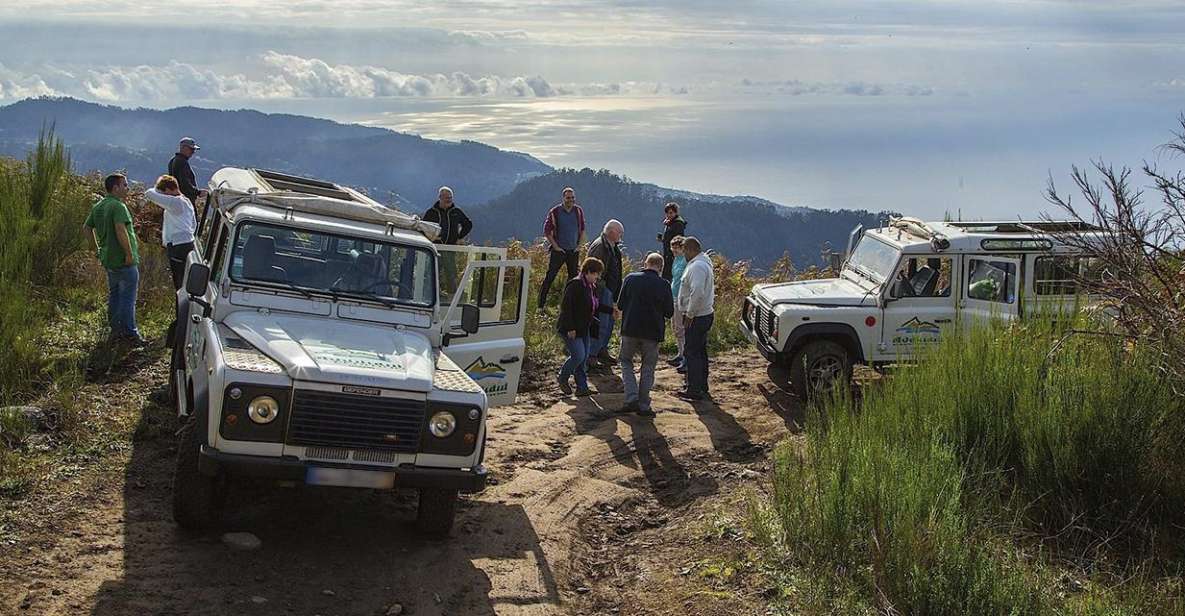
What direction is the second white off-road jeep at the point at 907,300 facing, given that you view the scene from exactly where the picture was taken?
facing the viewer and to the left of the viewer

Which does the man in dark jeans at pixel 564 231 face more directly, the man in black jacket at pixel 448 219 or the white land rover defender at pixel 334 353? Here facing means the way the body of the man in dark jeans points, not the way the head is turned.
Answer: the white land rover defender

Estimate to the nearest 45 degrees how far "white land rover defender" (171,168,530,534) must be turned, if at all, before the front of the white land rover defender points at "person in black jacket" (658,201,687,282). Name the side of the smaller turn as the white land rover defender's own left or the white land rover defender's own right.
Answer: approximately 135° to the white land rover defender's own left

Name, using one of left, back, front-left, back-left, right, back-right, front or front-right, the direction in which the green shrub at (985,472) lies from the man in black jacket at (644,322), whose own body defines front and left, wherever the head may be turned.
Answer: back-right

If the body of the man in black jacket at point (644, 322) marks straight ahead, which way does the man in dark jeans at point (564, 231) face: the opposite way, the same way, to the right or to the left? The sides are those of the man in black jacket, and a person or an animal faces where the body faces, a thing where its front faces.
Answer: the opposite way

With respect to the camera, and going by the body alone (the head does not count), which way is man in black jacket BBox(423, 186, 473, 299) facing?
toward the camera

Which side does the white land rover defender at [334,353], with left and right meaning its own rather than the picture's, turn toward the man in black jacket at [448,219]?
back

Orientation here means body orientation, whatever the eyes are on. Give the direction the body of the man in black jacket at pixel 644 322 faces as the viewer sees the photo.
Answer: away from the camera

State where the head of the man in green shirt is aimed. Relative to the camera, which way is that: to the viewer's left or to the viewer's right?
to the viewer's right

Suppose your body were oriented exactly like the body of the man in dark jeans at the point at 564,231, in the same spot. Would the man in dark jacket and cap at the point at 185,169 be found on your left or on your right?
on your right

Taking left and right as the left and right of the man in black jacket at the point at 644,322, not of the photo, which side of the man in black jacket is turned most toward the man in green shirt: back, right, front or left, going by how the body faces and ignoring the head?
left

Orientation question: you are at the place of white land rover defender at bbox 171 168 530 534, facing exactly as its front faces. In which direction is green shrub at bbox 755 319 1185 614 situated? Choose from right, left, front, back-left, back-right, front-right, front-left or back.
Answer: left

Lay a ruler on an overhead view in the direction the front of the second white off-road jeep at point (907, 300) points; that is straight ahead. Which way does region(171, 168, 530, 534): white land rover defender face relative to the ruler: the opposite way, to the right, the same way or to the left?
to the left

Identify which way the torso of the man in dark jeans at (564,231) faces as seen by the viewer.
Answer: toward the camera

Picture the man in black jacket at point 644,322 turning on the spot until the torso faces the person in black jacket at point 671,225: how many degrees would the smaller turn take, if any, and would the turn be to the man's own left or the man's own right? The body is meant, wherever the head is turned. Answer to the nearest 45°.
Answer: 0° — they already face them

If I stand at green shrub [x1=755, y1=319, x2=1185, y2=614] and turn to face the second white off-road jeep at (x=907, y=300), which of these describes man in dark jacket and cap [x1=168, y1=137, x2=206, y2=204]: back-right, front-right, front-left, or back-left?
front-left

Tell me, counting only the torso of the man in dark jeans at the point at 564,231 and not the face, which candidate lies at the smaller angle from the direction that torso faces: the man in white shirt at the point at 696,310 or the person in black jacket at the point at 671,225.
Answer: the man in white shirt

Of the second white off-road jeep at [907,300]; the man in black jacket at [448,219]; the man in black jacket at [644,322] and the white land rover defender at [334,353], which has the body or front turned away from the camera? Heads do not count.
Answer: the man in black jacket at [644,322]

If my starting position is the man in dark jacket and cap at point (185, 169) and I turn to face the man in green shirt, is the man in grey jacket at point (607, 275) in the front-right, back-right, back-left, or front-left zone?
front-left
